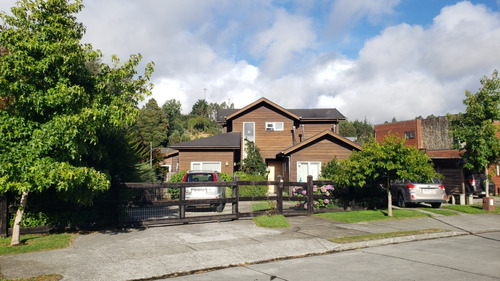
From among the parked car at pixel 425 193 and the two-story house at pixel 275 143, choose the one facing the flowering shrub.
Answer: the two-story house

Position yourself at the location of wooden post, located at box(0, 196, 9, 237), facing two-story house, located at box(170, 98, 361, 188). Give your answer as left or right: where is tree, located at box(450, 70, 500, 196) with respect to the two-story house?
right

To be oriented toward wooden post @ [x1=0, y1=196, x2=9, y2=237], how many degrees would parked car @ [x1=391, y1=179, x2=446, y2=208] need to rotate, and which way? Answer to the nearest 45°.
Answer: approximately 90° to its left

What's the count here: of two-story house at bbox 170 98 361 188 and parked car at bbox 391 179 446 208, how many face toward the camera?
1

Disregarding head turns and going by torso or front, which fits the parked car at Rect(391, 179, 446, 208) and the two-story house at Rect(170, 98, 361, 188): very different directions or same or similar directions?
very different directions

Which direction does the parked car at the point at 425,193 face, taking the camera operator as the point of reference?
facing away from the viewer and to the left of the viewer

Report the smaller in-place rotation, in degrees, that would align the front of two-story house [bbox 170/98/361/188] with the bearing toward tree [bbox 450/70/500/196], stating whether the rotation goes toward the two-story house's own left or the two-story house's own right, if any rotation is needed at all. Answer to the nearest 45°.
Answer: approximately 45° to the two-story house's own left

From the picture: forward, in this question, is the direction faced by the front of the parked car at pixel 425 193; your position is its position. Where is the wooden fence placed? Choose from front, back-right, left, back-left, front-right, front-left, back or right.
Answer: left

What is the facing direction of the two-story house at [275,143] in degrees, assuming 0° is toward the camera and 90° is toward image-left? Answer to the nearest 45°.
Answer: approximately 0°

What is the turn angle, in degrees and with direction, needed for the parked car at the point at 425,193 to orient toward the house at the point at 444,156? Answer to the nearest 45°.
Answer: approximately 45° to its right

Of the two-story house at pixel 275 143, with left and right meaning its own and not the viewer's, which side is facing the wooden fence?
front

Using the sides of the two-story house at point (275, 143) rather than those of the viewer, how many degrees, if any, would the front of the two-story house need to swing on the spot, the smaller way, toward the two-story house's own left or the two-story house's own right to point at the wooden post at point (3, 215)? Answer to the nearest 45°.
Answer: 0° — it already faces it

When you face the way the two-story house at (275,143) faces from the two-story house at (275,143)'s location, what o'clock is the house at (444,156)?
The house is roughly at 8 o'clock from the two-story house.
